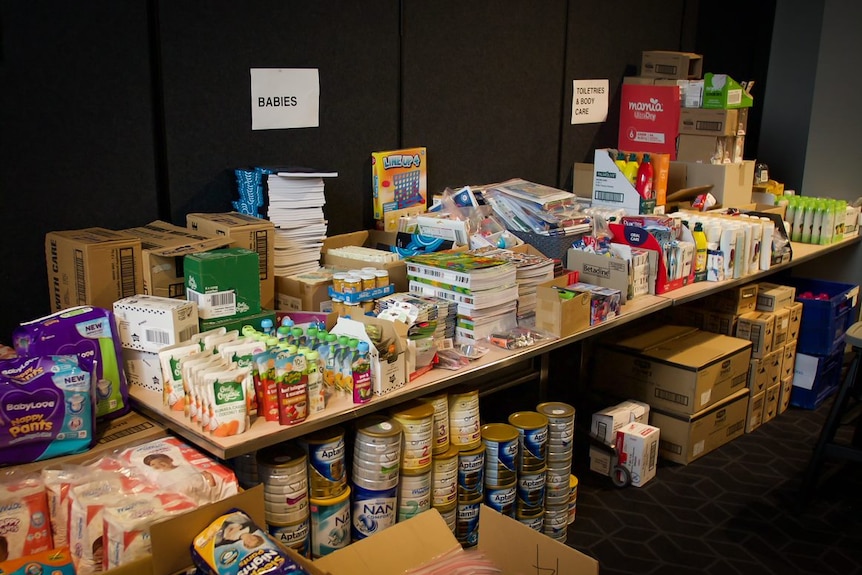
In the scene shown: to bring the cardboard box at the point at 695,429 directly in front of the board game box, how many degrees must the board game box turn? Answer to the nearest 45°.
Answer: approximately 45° to its left

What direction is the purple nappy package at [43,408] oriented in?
toward the camera

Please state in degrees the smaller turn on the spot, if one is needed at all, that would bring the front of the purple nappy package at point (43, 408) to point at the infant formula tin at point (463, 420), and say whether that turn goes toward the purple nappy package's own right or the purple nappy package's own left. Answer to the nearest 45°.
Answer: approximately 90° to the purple nappy package's own left

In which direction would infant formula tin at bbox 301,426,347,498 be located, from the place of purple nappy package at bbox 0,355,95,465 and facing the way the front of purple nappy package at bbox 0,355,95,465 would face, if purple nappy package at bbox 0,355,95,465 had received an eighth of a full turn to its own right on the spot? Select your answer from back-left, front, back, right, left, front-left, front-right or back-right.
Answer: back-left

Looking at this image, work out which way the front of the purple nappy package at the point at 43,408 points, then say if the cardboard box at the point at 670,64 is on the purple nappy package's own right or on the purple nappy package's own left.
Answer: on the purple nappy package's own left

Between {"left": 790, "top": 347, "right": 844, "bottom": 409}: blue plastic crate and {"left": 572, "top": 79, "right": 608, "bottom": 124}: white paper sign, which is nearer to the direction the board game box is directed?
the blue plastic crate

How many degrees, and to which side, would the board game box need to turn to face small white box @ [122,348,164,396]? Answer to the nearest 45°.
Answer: approximately 90° to its right

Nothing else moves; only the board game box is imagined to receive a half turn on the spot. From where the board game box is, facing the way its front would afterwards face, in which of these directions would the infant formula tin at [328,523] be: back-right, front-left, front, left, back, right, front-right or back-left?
back-left

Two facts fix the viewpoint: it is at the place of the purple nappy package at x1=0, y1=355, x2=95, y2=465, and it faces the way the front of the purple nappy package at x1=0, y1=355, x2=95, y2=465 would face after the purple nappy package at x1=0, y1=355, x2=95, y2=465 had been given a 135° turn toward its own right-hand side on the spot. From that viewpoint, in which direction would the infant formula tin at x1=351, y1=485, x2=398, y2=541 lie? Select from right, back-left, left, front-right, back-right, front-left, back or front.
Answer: back-right

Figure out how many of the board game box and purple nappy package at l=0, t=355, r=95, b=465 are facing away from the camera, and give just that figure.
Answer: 0

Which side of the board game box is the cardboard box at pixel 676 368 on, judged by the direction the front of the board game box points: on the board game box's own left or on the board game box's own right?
on the board game box's own left

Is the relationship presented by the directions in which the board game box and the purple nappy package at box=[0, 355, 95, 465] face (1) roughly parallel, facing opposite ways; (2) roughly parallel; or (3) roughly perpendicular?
roughly parallel

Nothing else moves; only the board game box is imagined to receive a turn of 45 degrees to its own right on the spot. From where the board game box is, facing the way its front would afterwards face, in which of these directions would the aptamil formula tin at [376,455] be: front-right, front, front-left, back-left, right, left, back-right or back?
front

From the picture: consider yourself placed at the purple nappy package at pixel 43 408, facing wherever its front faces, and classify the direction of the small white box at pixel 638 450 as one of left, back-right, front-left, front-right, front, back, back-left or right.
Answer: left

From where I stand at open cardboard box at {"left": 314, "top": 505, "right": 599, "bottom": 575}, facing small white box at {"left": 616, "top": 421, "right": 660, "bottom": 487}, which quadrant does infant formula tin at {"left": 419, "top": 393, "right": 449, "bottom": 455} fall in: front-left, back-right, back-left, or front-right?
front-left

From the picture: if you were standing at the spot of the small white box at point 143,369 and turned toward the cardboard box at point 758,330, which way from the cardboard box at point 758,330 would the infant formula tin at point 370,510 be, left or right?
right

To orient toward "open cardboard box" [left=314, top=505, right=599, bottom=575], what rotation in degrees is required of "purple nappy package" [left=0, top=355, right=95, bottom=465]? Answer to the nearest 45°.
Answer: approximately 45° to its left

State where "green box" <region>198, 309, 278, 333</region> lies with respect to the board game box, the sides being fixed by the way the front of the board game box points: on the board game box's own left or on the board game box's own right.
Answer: on the board game box's own right

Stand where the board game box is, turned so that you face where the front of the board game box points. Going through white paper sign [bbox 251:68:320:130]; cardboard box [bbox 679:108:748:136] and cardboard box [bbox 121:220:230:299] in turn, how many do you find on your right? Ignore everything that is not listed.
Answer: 2
